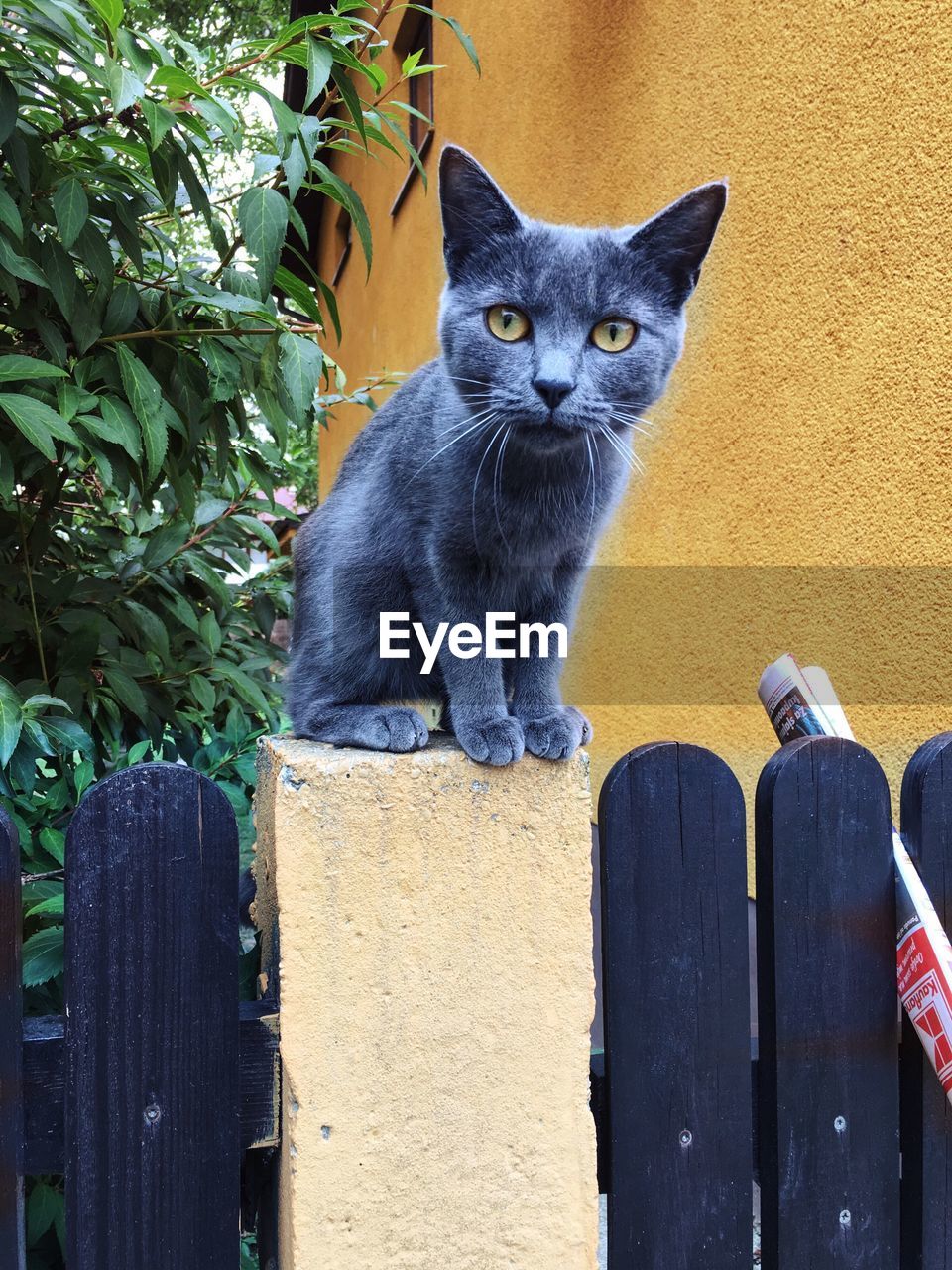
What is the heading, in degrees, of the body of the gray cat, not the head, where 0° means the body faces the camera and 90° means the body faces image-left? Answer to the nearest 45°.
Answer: approximately 315°
